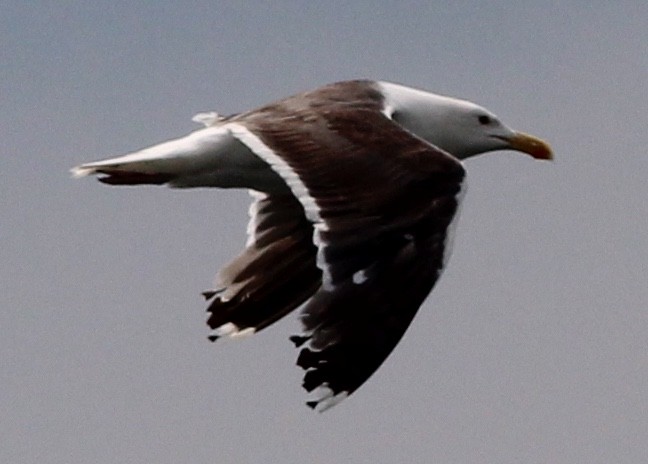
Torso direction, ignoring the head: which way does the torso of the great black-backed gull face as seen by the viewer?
to the viewer's right
